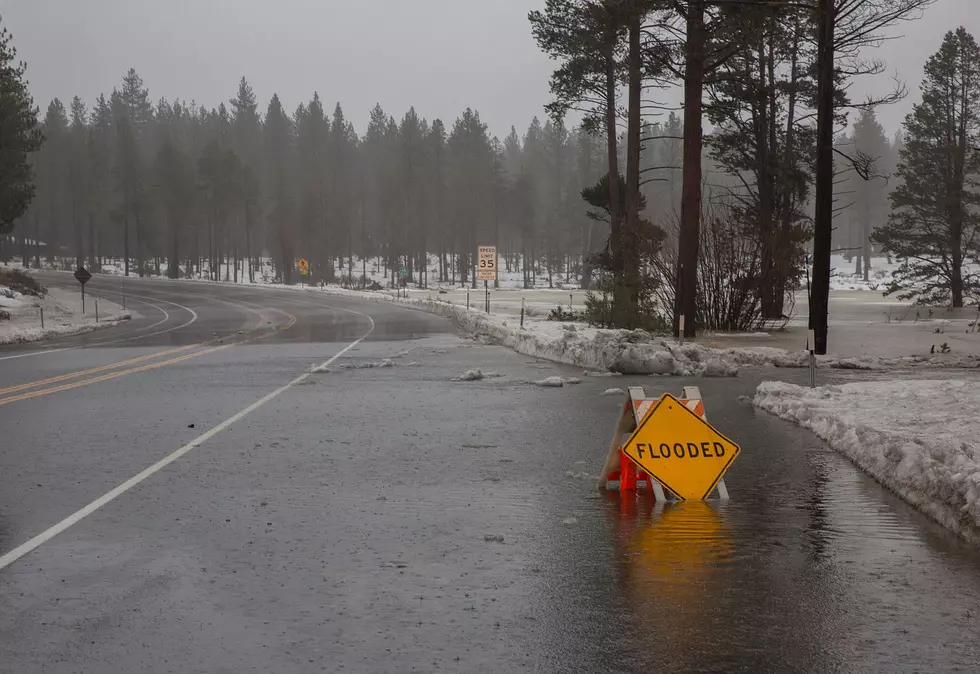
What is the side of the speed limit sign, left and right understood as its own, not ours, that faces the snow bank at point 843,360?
front

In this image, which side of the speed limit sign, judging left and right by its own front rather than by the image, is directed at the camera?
front

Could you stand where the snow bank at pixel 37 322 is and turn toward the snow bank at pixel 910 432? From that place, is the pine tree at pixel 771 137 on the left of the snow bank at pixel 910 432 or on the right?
left

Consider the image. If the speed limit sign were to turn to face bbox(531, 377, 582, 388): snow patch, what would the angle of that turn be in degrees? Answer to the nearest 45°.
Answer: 0° — it already faces it

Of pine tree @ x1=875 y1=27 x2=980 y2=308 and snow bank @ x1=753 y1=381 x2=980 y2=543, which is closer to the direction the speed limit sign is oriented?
the snow bank

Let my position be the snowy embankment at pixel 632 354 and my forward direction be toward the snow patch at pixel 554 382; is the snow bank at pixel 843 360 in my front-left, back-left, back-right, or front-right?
back-left

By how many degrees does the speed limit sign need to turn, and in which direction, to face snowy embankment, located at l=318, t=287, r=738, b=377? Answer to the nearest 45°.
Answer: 0° — it already faces it

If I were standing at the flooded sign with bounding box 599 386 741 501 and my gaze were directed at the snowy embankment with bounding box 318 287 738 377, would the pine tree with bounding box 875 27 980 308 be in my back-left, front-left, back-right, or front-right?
front-right

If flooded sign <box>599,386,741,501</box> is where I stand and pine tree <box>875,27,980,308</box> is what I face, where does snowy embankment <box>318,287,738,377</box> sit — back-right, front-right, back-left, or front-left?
front-left

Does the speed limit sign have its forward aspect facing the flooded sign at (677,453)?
yes

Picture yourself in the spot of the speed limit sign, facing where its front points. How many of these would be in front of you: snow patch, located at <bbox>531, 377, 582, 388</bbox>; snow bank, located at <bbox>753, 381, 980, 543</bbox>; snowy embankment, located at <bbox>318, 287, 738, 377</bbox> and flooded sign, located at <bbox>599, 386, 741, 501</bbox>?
4

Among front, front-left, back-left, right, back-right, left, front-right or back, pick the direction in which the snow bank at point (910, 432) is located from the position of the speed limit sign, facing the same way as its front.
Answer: front
